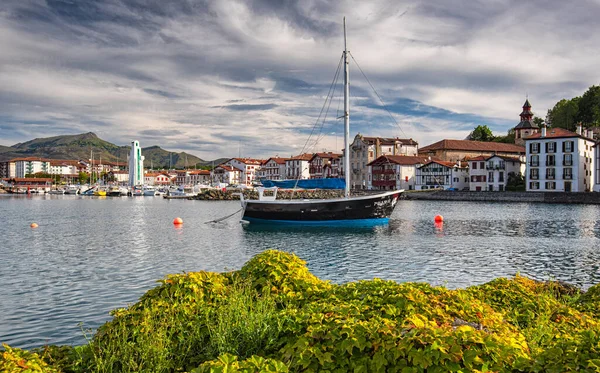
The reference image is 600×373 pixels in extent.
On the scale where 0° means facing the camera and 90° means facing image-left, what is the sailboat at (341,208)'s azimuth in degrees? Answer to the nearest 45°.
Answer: approximately 270°
